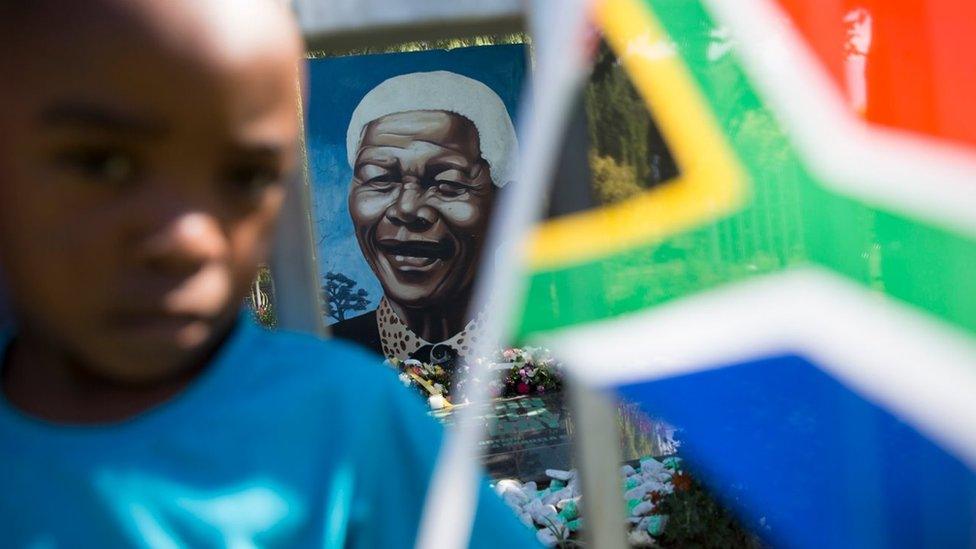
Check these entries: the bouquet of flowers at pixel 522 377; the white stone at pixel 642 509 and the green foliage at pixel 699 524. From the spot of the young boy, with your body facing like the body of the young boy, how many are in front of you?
0

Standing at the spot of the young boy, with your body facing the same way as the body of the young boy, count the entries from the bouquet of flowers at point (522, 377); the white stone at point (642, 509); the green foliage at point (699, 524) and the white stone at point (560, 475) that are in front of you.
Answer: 0

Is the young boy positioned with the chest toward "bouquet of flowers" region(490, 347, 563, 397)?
no

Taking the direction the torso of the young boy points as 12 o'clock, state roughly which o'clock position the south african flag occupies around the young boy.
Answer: The south african flag is roughly at 9 o'clock from the young boy.

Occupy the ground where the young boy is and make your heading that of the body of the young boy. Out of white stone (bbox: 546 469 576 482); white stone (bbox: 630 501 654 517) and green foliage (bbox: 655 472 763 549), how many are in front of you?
0

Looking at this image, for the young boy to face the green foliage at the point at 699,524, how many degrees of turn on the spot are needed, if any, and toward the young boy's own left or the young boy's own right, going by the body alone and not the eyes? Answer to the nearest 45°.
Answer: approximately 135° to the young boy's own left

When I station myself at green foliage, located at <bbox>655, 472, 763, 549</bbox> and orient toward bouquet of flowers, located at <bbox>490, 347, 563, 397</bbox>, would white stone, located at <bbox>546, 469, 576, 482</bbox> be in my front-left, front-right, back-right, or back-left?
front-left

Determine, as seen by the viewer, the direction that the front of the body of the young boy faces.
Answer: toward the camera

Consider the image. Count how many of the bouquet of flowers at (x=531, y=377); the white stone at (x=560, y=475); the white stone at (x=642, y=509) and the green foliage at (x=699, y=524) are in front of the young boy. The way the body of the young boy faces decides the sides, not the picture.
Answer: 0

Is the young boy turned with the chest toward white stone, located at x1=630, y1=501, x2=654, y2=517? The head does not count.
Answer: no

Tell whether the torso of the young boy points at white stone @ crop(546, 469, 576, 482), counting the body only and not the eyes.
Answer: no

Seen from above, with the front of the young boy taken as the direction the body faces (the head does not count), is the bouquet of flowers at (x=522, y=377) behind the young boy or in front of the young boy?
behind

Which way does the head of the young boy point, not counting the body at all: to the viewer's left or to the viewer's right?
to the viewer's right
